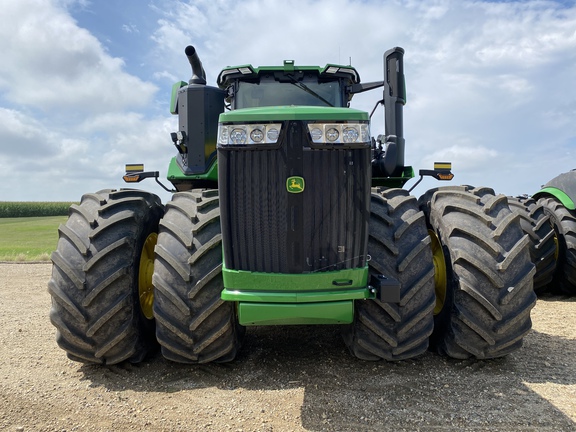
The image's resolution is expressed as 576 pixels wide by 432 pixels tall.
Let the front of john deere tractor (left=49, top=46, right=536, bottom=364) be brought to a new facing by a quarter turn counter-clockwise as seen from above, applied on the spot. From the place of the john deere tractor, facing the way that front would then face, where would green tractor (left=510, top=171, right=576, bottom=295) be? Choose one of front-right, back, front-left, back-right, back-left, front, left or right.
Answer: front-left

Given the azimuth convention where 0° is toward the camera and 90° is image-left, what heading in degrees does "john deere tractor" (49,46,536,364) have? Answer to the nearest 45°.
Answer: approximately 0°
